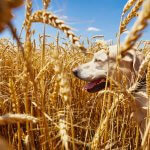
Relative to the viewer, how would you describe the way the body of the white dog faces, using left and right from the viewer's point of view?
facing to the left of the viewer
